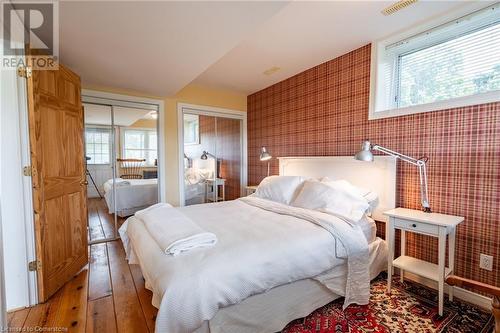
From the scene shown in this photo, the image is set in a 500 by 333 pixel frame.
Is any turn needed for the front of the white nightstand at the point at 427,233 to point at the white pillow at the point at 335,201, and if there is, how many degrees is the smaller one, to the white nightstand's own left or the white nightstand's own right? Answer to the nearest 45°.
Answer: approximately 45° to the white nightstand's own right

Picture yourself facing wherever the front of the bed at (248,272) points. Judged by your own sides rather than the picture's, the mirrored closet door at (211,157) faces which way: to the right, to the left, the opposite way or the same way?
to the left

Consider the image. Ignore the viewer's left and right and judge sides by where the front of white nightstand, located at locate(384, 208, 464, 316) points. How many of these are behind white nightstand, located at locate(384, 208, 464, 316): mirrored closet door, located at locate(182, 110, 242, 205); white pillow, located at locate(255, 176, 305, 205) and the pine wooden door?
0

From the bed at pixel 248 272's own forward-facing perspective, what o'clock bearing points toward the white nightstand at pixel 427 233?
The white nightstand is roughly at 7 o'clock from the bed.

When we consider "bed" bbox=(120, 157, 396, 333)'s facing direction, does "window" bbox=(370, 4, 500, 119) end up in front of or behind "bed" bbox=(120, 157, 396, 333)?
behind

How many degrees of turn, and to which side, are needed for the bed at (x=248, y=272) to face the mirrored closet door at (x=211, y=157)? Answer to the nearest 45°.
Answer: approximately 135° to its right

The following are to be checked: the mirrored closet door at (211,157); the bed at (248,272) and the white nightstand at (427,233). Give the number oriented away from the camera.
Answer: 0

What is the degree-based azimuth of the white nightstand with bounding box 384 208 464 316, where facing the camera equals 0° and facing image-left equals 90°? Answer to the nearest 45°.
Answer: approximately 45°

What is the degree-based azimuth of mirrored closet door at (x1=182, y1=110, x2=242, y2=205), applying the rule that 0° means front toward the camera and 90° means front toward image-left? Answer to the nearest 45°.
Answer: approximately 315°
